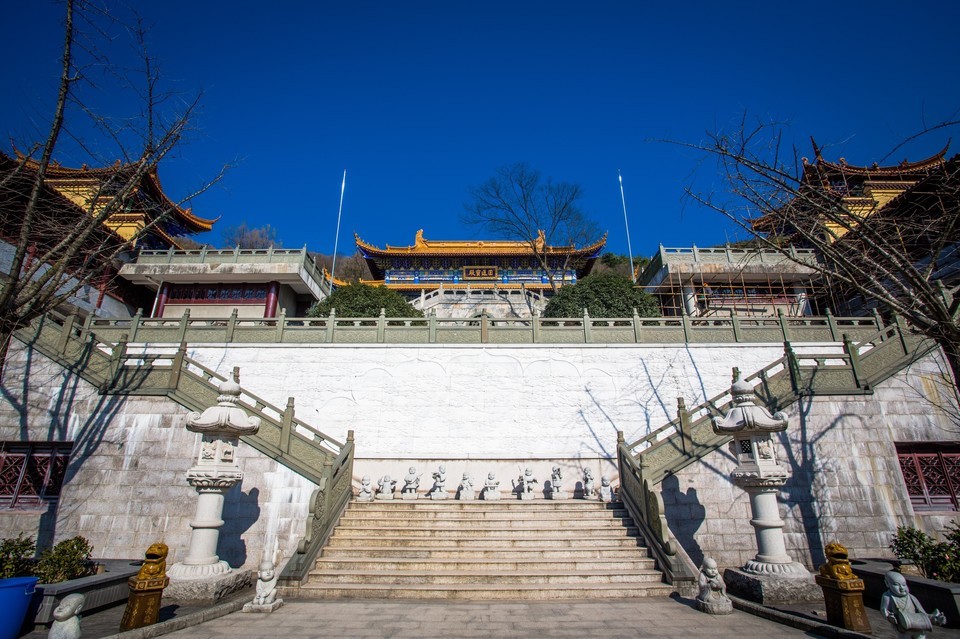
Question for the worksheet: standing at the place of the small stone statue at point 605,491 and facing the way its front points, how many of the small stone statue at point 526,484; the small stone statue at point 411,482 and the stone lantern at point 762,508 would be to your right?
2

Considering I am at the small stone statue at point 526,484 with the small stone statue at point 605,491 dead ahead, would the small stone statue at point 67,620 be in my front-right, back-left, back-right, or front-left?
back-right

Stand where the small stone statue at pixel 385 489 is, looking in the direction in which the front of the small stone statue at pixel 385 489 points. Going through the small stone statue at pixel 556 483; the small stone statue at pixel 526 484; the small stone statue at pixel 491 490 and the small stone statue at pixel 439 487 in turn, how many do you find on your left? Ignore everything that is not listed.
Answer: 4

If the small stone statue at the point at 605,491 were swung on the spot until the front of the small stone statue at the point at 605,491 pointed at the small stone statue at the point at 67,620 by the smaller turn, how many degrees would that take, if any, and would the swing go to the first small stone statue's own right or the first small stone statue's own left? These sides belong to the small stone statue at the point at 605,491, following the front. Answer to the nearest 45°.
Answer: approximately 45° to the first small stone statue's own right

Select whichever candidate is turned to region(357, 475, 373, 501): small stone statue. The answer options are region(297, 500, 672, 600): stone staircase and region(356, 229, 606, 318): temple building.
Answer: the temple building

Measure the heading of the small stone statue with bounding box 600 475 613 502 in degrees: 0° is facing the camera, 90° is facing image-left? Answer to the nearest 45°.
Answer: approximately 0°

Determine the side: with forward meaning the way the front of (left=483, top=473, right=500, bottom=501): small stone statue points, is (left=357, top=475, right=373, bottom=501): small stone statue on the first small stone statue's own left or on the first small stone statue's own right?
on the first small stone statue's own right

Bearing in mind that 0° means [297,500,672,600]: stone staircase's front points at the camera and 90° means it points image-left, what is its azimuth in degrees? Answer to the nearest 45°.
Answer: approximately 0°

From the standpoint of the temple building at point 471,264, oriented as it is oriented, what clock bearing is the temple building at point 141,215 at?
the temple building at point 141,215 is roughly at 2 o'clock from the temple building at point 471,264.

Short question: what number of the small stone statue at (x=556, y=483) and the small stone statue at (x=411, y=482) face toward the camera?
2
